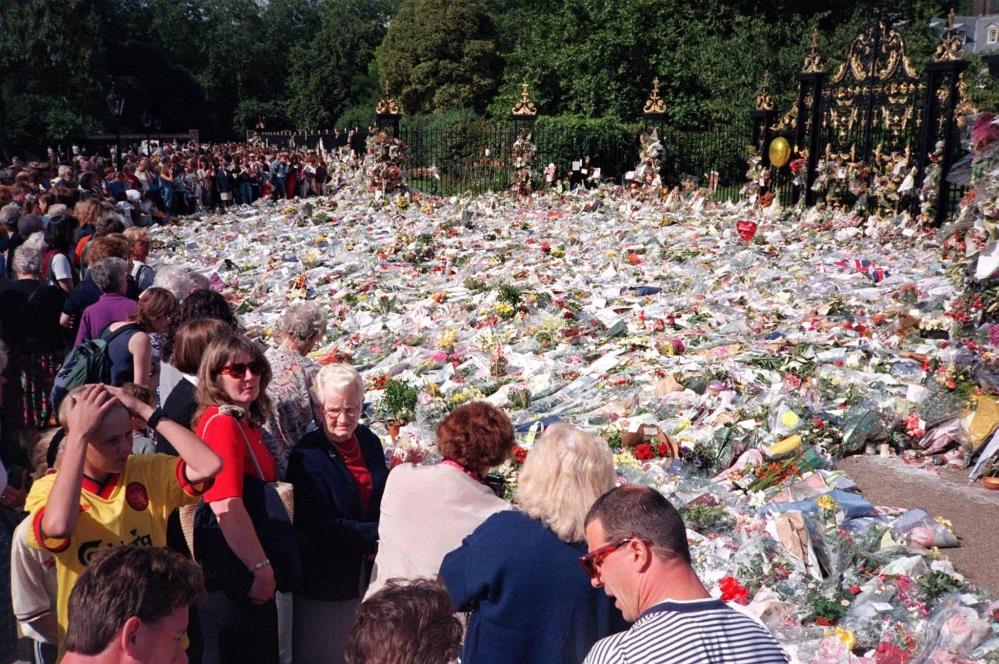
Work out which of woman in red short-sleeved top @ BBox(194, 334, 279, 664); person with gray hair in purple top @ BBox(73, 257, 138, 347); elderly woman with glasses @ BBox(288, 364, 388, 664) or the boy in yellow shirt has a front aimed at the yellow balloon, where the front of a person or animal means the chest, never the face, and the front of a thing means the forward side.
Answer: the person with gray hair in purple top

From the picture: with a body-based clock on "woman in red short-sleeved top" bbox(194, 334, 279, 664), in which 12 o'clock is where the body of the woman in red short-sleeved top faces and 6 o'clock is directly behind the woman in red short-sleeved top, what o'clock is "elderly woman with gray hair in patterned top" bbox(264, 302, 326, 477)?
The elderly woman with gray hair in patterned top is roughly at 8 o'clock from the woman in red short-sleeved top.

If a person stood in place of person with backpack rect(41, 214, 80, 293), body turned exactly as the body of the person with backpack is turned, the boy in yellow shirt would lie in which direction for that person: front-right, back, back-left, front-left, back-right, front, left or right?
back-right

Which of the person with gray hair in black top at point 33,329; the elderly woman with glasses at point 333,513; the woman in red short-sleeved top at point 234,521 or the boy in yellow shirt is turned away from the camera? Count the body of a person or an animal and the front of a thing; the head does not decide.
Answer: the person with gray hair in black top

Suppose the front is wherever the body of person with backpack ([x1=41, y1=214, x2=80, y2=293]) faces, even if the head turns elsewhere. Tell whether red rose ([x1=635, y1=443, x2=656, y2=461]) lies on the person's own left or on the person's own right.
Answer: on the person's own right

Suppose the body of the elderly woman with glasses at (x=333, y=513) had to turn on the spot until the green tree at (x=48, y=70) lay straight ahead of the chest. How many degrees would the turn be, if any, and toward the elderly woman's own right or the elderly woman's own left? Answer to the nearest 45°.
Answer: approximately 135° to the elderly woman's own left

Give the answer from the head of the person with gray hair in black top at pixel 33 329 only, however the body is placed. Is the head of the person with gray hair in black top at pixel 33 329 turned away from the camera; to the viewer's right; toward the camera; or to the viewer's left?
away from the camera

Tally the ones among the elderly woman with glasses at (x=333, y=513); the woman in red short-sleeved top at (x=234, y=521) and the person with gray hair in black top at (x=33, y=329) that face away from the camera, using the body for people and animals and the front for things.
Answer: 1

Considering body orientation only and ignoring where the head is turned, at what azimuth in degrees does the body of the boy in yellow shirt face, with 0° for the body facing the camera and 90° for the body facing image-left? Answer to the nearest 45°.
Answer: approximately 315°

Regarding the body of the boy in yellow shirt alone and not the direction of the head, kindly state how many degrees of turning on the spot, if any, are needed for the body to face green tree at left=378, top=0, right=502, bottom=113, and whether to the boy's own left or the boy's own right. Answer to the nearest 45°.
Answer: approximately 135° to the boy's own left

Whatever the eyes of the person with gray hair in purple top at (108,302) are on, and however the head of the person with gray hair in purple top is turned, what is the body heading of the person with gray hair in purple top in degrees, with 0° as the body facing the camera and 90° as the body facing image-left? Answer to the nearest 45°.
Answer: approximately 225°

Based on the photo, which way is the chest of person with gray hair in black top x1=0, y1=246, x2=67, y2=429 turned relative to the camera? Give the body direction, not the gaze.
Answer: away from the camera
